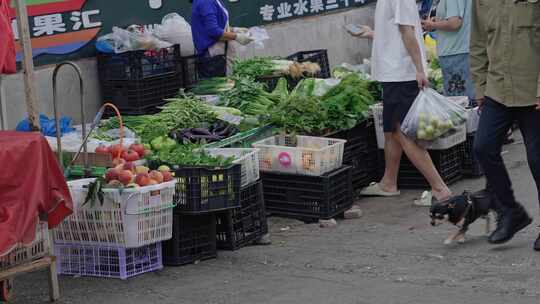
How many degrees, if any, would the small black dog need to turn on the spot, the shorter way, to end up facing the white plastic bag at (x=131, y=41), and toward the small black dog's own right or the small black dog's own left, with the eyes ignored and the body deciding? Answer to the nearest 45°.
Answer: approximately 90° to the small black dog's own right

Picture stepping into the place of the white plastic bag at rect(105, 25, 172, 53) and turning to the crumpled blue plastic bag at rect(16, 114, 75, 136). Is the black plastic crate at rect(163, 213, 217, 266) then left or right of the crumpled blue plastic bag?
left

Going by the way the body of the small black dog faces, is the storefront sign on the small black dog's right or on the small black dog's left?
on the small black dog's right

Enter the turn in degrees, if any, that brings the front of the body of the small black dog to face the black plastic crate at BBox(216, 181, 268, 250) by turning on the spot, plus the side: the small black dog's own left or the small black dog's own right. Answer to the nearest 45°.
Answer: approximately 45° to the small black dog's own right

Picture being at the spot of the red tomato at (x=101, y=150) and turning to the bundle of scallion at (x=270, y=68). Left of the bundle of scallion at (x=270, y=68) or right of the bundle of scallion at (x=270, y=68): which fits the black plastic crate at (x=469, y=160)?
right

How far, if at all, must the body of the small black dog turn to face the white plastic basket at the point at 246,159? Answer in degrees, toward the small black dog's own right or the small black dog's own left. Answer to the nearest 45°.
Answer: approximately 45° to the small black dog's own right

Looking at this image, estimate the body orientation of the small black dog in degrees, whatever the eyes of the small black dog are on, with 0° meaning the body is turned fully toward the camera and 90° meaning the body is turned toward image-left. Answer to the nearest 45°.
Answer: approximately 45°

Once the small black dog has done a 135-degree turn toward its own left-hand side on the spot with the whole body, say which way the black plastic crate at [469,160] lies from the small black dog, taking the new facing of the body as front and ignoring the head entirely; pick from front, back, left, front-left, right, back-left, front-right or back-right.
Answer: left

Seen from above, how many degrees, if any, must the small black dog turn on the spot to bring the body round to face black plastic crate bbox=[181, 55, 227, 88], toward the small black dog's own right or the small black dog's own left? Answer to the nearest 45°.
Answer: approximately 90° to the small black dog's own right
